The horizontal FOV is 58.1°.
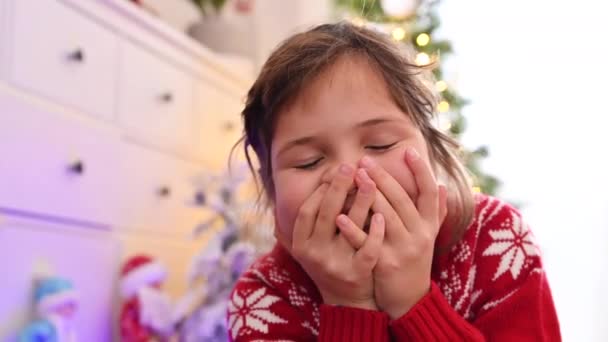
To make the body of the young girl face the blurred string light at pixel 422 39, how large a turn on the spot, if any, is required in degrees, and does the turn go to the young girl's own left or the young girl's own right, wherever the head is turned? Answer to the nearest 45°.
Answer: approximately 180°

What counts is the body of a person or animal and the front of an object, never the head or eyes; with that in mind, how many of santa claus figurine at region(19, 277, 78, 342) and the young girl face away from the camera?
0

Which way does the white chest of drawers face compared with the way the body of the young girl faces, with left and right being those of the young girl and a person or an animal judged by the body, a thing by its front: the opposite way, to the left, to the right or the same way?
to the left

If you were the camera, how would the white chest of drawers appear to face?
facing the viewer and to the right of the viewer

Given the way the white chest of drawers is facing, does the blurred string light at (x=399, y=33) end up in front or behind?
in front

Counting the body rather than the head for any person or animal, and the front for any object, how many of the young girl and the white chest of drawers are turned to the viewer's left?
0

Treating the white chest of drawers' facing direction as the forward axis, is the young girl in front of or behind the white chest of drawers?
in front

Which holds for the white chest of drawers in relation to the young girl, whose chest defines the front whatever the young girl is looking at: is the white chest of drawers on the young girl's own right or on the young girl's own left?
on the young girl's own right

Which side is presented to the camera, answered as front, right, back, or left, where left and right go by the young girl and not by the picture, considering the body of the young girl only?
front

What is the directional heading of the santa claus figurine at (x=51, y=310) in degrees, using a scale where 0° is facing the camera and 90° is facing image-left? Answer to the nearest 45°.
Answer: approximately 315°
